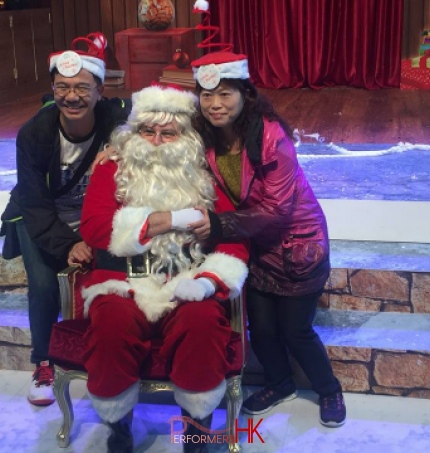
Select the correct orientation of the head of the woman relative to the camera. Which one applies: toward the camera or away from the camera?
toward the camera

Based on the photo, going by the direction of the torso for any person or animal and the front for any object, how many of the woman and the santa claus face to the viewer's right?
0

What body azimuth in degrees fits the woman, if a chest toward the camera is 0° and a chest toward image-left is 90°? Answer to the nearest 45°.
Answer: approximately 45°

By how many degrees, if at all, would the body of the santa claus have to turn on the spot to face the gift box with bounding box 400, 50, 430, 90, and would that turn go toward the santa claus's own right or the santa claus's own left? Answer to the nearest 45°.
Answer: approximately 135° to the santa claus's own left

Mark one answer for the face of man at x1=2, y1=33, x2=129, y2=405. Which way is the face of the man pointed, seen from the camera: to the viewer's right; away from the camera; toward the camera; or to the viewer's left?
toward the camera

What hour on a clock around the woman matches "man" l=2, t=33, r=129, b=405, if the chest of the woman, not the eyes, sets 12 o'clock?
The man is roughly at 2 o'clock from the woman.

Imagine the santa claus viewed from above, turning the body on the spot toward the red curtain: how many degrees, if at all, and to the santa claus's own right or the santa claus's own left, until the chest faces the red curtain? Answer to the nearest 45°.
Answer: approximately 180°

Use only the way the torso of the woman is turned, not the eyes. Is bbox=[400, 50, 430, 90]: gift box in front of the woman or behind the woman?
behind

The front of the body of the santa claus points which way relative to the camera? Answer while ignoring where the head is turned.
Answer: toward the camera
